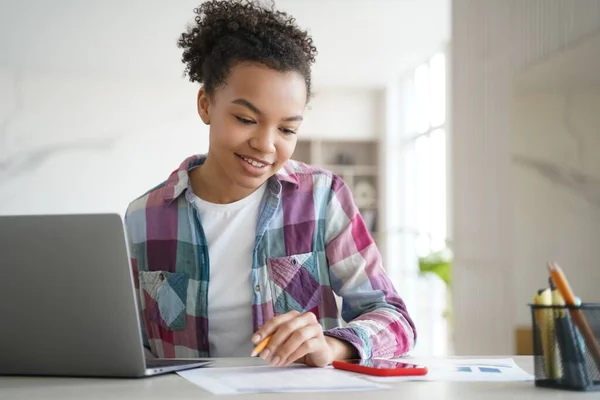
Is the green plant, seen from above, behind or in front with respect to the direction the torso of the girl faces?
behind

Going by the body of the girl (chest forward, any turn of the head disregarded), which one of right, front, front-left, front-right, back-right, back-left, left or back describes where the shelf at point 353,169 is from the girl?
back

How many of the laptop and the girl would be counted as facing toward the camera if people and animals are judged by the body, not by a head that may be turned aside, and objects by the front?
1

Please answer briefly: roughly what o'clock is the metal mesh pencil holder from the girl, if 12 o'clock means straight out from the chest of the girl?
The metal mesh pencil holder is roughly at 11 o'clock from the girl.

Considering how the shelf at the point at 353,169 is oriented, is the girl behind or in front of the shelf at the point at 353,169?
in front

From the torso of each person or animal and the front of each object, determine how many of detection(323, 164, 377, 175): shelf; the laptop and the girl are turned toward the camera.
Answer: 2

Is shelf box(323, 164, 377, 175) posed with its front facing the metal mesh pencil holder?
yes

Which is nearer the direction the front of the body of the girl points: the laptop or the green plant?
the laptop

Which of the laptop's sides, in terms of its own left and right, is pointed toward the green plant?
front

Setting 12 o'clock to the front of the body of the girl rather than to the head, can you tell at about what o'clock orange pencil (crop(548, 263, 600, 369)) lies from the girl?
The orange pencil is roughly at 11 o'clock from the girl.

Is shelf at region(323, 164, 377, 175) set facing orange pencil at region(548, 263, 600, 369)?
yes

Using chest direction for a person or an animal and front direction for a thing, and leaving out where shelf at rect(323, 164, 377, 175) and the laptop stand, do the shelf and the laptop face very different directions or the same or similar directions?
very different directions

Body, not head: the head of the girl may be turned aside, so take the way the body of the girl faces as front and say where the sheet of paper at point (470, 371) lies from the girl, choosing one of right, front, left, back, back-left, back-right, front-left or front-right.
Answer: front-left
